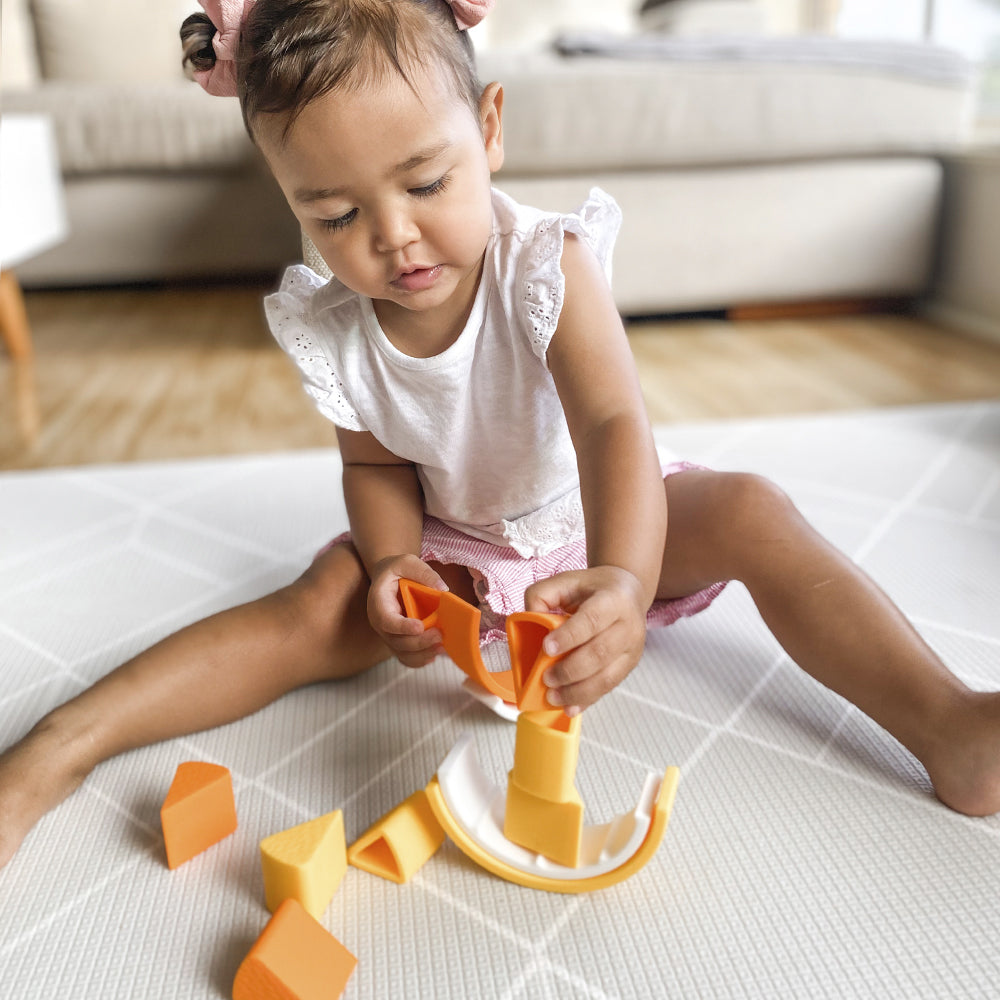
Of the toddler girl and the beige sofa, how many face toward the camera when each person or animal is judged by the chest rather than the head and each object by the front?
2

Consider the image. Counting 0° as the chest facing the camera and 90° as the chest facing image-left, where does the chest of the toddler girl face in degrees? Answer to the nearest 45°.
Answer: approximately 0°

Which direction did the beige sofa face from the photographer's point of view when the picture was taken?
facing the viewer

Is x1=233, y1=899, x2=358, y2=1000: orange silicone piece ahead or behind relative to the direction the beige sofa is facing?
ahead

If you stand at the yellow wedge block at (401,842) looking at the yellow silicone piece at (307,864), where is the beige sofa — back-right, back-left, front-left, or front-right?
back-right

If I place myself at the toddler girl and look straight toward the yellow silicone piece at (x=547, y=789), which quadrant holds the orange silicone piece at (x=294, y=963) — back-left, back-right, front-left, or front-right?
front-right

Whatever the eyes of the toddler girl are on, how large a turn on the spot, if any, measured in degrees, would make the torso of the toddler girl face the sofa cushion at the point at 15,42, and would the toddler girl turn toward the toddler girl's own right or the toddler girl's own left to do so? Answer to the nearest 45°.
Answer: approximately 135° to the toddler girl's own right

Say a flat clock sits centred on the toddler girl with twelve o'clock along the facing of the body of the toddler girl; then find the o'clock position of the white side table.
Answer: The white side table is roughly at 5 o'clock from the toddler girl.

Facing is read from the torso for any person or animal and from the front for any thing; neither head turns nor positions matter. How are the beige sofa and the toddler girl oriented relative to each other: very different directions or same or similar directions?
same or similar directions

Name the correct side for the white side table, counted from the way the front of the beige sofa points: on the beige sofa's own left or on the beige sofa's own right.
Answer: on the beige sofa's own right

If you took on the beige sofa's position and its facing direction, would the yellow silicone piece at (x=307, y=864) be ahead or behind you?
ahead
